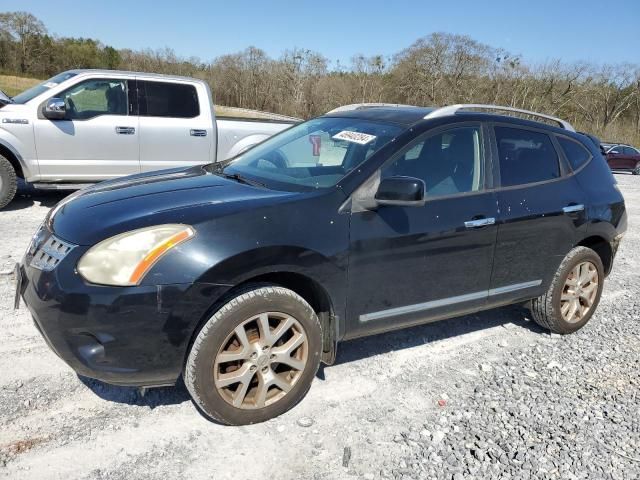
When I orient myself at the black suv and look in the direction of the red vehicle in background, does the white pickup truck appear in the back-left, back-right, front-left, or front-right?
front-left

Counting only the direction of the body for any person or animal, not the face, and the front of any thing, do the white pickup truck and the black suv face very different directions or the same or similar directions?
same or similar directions

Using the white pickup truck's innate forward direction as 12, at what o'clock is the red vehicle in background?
The red vehicle in background is roughly at 5 o'clock from the white pickup truck.

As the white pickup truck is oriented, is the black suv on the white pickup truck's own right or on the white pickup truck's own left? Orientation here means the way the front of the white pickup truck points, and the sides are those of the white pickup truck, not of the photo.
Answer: on the white pickup truck's own left

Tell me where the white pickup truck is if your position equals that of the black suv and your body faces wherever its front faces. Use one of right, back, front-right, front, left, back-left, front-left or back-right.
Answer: right

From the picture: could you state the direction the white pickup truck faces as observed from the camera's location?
facing to the left of the viewer

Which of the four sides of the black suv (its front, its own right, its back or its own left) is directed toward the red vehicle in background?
back

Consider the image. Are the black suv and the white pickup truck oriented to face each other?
no
